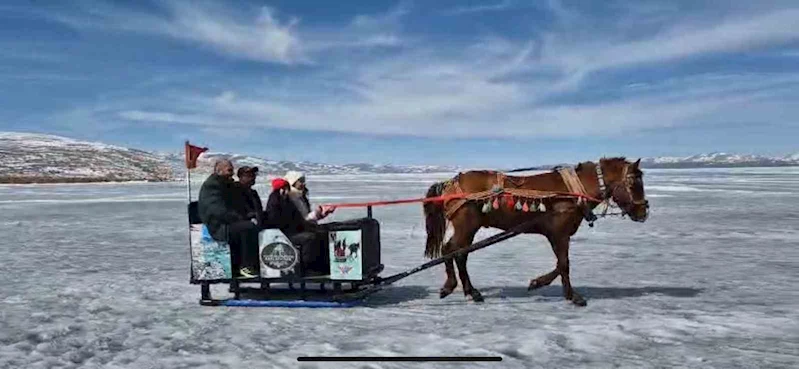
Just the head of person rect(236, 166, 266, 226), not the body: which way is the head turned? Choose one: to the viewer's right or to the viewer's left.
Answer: to the viewer's right

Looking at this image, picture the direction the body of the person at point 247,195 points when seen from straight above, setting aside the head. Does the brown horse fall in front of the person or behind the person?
in front

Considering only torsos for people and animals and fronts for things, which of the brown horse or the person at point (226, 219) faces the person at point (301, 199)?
the person at point (226, 219)

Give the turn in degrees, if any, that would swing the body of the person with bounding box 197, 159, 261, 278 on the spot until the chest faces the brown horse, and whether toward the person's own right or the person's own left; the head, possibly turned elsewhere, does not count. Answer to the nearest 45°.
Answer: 0° — they already face it

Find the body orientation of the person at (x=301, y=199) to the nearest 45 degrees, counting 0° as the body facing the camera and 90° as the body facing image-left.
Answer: approximately 270°

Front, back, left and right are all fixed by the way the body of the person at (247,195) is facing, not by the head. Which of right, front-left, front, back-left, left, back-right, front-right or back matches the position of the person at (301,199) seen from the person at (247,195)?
front-right

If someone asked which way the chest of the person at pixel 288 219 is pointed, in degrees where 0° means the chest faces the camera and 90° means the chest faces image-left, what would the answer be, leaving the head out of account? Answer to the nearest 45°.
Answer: approximately 270°

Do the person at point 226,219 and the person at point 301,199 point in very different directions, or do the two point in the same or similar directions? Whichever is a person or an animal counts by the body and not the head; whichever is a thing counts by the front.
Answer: same or similar directions

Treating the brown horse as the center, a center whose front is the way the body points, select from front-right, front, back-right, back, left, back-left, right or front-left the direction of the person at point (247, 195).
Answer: back

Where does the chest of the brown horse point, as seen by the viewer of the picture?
to the viewer's right

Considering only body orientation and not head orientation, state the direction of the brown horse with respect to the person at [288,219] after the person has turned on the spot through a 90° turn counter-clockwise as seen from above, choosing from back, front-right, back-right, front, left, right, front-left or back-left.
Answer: right

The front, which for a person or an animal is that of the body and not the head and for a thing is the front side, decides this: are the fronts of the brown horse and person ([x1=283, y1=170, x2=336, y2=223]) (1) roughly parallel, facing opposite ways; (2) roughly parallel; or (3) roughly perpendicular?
roughly parallel
